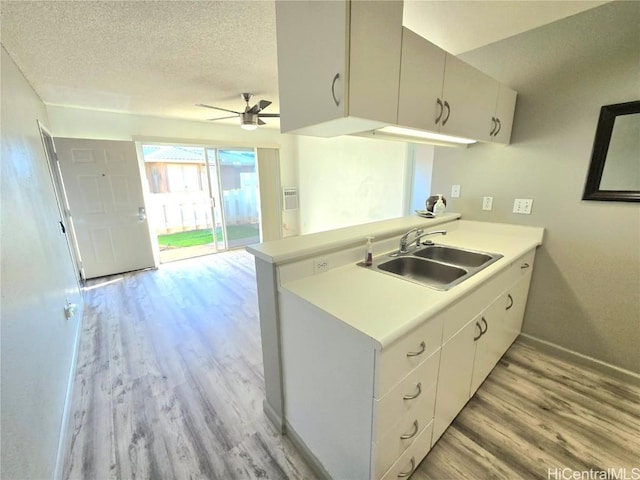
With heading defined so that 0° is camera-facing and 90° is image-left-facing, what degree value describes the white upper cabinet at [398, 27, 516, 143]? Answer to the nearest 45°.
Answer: approximately 315°

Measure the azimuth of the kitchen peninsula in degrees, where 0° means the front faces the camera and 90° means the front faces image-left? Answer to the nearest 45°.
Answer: approximately 315°

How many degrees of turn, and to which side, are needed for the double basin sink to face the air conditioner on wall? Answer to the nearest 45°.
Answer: approximately 180°

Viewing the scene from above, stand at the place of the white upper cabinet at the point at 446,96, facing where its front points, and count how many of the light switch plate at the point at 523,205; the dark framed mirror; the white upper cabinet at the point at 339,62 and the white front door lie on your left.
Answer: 2

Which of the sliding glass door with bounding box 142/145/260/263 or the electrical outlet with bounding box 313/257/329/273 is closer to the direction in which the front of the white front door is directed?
the electrical outlet

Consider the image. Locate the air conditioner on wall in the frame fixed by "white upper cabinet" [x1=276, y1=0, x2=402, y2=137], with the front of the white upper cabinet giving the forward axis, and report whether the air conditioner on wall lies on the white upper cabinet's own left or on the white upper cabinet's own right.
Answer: on the white upper cabinet's own right

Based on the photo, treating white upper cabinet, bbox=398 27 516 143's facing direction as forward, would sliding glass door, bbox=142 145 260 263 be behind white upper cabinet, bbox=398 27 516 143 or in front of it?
behind

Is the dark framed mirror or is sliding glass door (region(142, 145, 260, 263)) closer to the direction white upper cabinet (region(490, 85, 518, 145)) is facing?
the dark framed mirror
